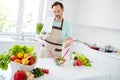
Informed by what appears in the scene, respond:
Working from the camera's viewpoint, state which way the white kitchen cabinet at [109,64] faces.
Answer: facing the viewer and to the left of the viewer

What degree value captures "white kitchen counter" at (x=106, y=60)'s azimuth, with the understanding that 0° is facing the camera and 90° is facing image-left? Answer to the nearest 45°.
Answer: approximately 45°
